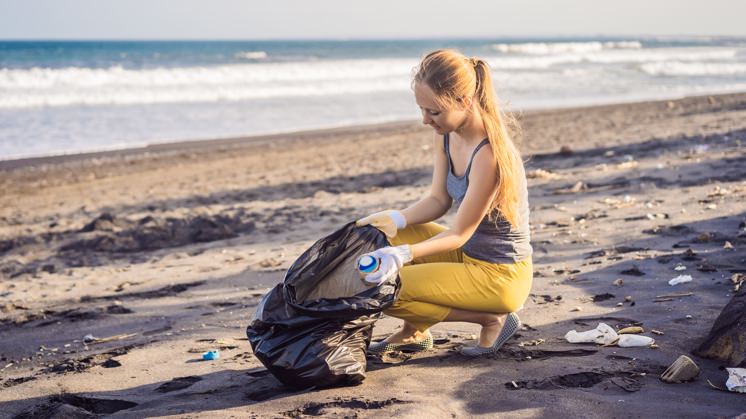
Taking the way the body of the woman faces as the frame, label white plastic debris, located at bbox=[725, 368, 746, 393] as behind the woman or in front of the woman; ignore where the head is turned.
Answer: behind

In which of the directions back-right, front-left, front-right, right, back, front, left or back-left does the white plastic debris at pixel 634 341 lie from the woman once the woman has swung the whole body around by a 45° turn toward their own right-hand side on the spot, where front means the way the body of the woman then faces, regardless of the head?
back-right

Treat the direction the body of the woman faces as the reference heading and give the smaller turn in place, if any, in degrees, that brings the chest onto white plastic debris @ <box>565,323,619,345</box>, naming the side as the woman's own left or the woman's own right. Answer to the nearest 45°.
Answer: approximately 180°

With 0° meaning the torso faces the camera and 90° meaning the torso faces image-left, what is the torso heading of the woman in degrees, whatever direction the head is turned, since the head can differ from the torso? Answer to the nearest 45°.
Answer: approximately 90°
